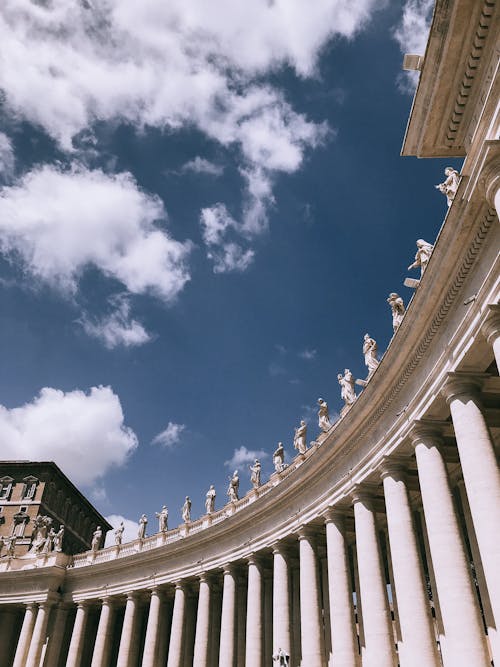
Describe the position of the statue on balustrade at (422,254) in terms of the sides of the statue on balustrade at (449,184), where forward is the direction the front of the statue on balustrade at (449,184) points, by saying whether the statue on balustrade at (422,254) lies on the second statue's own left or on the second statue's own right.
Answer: on the second statue's own right

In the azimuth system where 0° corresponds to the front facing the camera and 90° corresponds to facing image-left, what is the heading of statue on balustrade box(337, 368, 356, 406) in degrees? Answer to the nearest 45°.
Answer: approximately 45°

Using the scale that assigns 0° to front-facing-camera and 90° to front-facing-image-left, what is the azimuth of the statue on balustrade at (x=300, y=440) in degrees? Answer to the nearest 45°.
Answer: approximately 45°

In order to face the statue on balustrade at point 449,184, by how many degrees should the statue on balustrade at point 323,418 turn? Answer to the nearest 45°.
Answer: approximately 45° to its left

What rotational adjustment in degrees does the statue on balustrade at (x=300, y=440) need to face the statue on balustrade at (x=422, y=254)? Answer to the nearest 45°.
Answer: approximately 45° to its left

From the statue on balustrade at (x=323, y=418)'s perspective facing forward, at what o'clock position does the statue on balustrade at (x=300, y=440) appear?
the statue on balustrade at (x=300, y=440) is roughly at 4 o'clock from the statue on balustrade at (x=323, y=418).

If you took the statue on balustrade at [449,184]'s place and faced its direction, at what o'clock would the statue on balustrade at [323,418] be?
the statue on balustrade at [323,418] is roughly at 2 o'clock from the statue on balustrade at [449,184].
